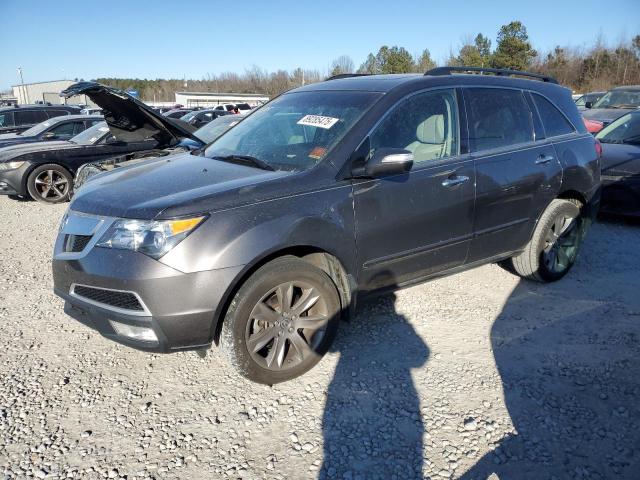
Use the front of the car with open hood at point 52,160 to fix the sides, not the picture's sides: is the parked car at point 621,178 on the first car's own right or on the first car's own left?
on the first car's own left

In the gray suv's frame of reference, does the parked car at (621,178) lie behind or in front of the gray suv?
behind

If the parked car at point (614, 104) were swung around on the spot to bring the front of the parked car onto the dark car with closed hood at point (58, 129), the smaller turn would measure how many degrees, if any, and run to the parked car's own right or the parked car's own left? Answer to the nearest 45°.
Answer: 0° — it already faces it

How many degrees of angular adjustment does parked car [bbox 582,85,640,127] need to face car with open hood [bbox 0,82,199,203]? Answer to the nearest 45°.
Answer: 0° — it already faces it

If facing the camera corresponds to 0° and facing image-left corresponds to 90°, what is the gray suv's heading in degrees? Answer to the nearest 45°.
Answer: approximately 45°
